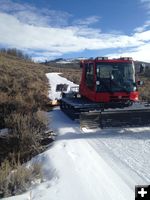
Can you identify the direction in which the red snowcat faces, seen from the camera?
facing the viewer and to the right of the viewer
